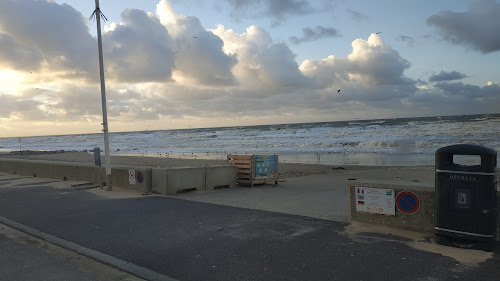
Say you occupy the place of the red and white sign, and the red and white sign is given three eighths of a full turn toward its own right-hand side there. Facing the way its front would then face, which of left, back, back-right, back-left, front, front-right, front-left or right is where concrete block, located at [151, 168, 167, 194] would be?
back-right

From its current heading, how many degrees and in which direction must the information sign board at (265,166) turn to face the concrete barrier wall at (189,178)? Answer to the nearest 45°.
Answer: approximately 45° to its right

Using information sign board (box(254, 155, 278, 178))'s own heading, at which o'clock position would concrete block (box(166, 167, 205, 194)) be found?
The concrete block is roughly at 2 o'clock from the information sign board.

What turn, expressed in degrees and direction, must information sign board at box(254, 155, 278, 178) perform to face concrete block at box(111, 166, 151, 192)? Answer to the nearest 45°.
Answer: approximately 90° to its right

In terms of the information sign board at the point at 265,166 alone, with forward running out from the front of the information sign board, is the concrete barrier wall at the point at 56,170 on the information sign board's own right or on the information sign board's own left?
on the information sign board's own right

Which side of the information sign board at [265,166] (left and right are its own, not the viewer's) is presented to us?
front

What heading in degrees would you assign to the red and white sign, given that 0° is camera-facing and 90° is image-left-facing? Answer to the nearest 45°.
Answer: approximately 45°

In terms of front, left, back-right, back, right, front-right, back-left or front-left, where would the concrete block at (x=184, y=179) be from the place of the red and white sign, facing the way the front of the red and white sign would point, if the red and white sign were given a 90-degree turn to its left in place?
front

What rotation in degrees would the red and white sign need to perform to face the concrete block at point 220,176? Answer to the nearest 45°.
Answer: approximately 135° to its left
